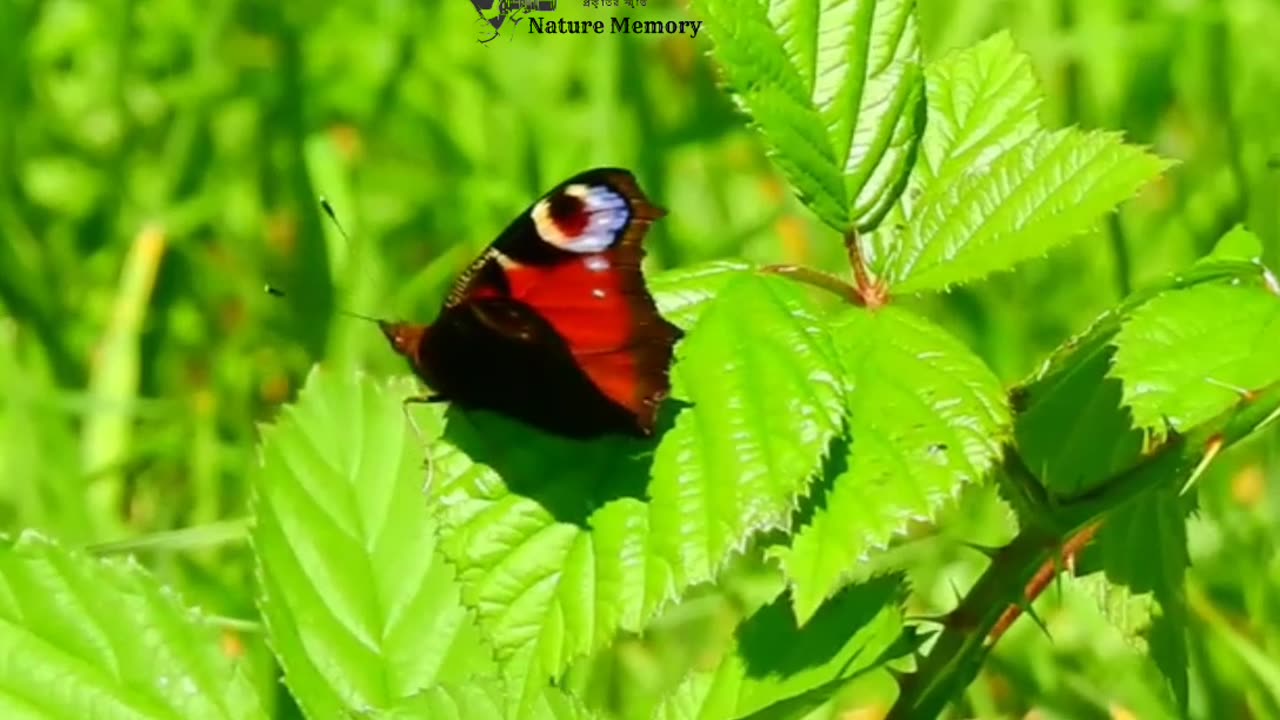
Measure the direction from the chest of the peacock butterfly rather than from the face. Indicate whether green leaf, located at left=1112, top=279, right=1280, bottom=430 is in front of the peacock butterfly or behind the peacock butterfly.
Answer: behind

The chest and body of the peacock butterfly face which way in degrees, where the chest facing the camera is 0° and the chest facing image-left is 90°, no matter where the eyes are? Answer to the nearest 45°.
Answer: approximately 90°

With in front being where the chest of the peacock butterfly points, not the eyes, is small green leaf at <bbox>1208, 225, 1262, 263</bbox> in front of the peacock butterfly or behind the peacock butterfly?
behind

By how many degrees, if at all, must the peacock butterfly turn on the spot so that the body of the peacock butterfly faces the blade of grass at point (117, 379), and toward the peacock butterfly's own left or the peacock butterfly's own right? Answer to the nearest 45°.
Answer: approximately 45° to the peacock butterfly's own right
